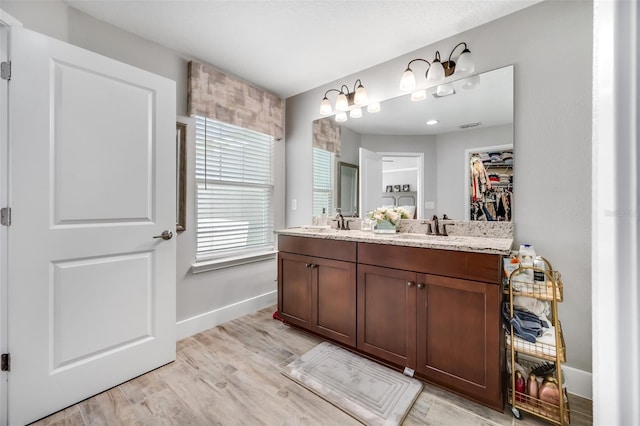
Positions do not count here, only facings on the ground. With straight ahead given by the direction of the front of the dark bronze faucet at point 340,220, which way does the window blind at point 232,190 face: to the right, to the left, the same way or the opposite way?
to the left

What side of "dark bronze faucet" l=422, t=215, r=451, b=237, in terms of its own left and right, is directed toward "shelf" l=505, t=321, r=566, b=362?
left

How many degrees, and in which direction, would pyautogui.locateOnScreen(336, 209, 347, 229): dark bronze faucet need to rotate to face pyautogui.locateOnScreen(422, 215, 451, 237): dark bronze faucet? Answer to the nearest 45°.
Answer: approximately 90° to its left

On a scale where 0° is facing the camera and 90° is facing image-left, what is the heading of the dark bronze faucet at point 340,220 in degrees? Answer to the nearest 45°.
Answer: approximately 45°

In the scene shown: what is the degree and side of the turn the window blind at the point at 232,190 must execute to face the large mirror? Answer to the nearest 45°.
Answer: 0° — it already faces it

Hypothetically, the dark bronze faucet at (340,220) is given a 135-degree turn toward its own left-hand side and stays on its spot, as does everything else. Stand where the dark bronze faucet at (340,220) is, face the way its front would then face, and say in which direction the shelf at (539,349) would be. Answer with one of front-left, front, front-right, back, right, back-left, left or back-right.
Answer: front-right

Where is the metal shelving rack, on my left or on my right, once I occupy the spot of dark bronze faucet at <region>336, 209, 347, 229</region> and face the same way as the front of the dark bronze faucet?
on my left
